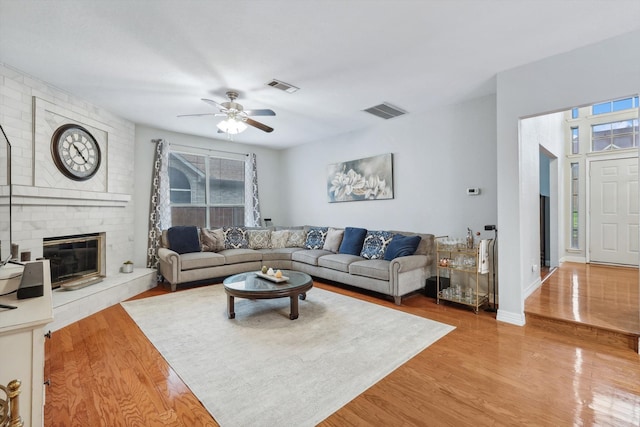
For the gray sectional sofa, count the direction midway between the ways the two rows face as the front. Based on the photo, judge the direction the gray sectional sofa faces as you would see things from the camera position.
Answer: facing the viewer

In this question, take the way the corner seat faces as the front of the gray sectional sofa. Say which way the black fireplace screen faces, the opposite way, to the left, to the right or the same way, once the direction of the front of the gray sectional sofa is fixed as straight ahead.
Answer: to the left

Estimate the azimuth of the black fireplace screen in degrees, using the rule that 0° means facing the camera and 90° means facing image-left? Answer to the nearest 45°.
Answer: approximately 315°

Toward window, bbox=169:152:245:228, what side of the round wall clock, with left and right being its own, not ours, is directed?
left

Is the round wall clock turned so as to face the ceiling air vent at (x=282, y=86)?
yes

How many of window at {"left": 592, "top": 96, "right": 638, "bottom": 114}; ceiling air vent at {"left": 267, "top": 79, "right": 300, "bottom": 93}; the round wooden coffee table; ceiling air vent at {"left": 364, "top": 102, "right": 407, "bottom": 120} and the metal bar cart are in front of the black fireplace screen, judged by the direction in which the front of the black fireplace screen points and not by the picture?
5

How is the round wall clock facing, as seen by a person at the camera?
facing the viewer and to the right of the viewer

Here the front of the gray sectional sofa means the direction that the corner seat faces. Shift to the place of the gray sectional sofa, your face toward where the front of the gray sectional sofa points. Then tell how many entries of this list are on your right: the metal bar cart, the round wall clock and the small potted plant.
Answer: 2

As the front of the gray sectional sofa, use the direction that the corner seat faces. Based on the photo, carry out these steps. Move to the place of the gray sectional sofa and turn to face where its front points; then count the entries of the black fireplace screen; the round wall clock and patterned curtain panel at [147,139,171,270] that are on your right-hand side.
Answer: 3

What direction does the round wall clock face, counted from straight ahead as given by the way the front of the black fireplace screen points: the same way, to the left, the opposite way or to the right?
the same way

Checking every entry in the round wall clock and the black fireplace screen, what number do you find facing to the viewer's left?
0

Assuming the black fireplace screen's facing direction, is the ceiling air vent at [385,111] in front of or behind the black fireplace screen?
in front

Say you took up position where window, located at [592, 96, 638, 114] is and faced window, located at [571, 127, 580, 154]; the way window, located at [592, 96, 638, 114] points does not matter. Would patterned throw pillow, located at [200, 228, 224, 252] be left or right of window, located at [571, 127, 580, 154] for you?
left

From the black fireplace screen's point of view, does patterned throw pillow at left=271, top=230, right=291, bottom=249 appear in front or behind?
in front

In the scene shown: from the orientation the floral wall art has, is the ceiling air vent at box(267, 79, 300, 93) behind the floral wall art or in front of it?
in front
